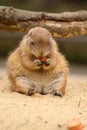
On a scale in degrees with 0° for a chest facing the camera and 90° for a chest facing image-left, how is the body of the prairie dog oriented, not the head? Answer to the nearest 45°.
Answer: approximately 0°
